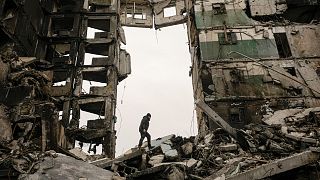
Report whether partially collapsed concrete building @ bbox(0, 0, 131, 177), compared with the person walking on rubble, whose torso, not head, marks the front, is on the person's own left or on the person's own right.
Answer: on the person's own left

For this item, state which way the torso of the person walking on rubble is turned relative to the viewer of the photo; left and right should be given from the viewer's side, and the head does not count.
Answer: facing to the right of the viewer

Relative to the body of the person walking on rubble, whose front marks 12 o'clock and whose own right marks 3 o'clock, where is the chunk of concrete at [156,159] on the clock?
The chunk of concrete is roughly at 3 o'clock from the person walking on rubble.

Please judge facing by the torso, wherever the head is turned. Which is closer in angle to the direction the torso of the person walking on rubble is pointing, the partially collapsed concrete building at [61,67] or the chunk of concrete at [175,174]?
the chunk of concrete

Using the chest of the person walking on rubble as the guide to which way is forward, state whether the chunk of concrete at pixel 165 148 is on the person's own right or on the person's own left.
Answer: on the person's own right

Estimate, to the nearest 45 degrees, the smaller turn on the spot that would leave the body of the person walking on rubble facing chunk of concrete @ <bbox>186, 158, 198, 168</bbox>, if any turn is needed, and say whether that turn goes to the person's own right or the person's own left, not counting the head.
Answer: approximately 90° to the person's own right

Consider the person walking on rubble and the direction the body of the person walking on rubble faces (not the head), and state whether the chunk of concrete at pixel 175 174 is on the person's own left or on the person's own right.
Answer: on the person's own right

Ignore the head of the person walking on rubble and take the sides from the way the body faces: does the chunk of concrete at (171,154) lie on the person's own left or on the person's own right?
on the person's own right

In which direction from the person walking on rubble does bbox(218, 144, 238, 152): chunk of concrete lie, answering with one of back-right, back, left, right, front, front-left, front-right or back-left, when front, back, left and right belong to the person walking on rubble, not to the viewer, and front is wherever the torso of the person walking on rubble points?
front-right

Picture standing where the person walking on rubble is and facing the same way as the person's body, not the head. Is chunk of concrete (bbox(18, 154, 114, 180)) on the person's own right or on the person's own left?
on the person's own right

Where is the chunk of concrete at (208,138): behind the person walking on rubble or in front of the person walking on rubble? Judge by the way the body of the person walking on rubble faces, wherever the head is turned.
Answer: in front
